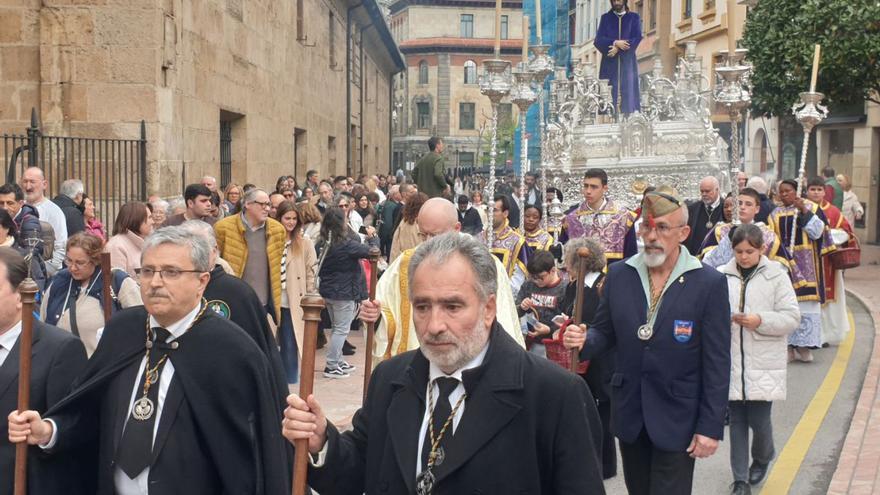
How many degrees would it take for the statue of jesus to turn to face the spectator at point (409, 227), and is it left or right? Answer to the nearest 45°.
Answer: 0° — it already faces them

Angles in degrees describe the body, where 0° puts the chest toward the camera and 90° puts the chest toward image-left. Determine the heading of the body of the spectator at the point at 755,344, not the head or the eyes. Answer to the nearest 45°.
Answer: approximately 45°

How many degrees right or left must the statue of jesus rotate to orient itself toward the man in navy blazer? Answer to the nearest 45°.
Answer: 0° — it already faces them

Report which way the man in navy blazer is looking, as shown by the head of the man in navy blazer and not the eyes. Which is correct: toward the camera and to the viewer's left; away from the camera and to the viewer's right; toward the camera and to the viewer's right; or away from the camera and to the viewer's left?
toward the camera and to the viewer's left

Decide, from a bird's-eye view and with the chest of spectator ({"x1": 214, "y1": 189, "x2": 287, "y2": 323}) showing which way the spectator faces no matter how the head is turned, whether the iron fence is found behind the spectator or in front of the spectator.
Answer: behind

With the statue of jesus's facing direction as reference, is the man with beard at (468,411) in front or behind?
in front

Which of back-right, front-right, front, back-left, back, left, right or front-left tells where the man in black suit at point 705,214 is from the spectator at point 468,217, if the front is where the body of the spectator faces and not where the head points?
left

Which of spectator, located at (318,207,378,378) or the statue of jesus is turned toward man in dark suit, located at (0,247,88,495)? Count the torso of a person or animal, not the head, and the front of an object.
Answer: the statue of jesus
